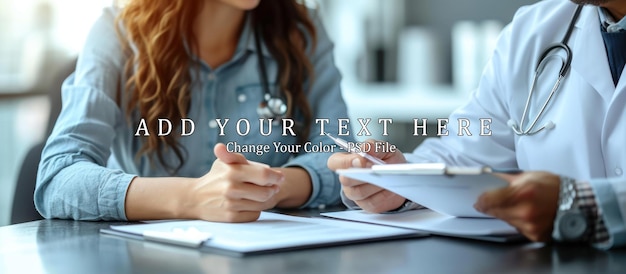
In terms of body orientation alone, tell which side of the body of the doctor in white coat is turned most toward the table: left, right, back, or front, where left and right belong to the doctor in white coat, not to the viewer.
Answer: front

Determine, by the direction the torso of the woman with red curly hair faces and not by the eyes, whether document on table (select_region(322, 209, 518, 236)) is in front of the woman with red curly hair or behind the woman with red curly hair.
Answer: in front

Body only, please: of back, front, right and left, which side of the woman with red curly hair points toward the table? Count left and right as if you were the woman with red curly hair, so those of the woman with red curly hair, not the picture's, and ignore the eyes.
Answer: front

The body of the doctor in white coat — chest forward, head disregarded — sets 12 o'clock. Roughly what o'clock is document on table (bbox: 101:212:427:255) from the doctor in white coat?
The document on table is roughly at 12 o'clock from the doctor in white coat.

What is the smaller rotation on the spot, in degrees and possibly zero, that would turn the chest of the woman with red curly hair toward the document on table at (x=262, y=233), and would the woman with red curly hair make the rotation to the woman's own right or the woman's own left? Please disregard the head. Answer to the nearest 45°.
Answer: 0° — they already face it

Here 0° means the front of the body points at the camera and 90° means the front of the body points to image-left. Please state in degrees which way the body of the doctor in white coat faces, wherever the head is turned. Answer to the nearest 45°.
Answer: approximately 45°

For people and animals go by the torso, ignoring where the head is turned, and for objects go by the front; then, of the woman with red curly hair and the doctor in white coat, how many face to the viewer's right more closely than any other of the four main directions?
0
